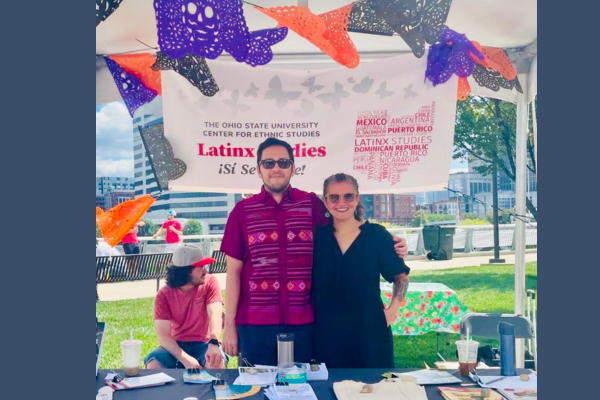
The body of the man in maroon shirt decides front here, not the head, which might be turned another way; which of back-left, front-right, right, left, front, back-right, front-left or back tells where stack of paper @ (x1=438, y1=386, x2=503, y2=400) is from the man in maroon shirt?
front-left

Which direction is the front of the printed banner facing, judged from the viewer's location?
facing the viewer

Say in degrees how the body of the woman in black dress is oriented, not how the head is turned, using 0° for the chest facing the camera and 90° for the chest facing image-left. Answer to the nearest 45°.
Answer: approximately 0°

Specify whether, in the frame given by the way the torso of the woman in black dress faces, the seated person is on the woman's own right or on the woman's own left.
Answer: on the woman's own right

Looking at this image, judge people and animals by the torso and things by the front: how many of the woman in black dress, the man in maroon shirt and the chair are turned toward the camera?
3

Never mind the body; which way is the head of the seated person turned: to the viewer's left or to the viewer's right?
to the viewer's right

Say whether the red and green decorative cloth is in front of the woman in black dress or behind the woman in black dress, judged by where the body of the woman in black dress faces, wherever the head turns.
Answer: behind

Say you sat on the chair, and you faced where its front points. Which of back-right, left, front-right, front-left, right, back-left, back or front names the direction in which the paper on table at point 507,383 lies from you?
front

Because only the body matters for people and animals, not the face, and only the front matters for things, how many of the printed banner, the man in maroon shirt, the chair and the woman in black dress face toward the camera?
4

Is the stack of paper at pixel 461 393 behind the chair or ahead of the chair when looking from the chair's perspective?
ahead

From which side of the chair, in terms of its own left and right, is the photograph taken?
front

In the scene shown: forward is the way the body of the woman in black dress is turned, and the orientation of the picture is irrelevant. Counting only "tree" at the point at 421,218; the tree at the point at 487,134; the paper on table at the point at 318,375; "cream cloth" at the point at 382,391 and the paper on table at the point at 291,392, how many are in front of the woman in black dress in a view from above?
3

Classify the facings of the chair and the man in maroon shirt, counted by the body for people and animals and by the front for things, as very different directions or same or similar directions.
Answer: same or similar directions

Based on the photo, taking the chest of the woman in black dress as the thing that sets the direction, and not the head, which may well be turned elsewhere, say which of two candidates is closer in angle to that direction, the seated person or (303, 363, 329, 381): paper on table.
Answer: the paper on table

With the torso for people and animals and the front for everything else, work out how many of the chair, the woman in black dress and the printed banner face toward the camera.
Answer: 3
